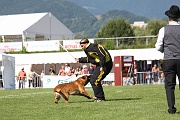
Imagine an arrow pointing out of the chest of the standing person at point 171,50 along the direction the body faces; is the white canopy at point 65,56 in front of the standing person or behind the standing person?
in front

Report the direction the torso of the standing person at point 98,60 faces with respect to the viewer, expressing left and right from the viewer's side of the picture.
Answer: facing to the left of the viewer

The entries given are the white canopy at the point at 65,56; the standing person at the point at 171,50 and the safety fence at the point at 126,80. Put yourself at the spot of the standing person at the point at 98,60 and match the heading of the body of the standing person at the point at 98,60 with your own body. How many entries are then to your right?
2

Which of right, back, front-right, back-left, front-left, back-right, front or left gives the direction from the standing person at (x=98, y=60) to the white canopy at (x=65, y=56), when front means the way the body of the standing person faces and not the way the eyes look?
right

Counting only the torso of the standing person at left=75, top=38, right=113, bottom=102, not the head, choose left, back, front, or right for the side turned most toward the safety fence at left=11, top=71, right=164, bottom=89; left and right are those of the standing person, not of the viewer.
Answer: right

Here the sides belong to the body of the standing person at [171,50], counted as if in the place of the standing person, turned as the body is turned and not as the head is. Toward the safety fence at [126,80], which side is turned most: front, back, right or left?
front
